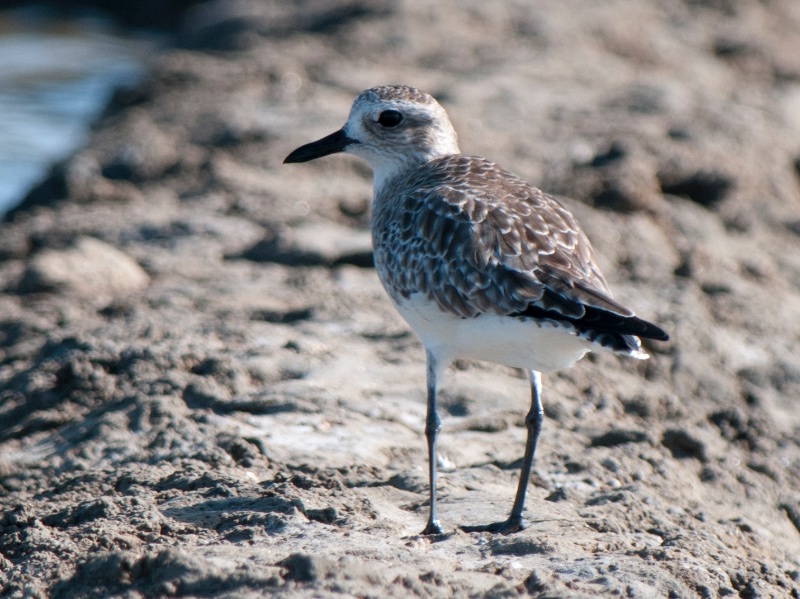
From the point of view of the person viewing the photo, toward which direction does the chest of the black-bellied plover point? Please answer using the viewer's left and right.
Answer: facing to the left of the viewer

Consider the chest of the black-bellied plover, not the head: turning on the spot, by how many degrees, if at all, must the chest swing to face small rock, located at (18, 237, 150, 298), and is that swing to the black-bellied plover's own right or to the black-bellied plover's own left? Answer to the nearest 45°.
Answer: approximately 45° to the black-bellied plover's own right
